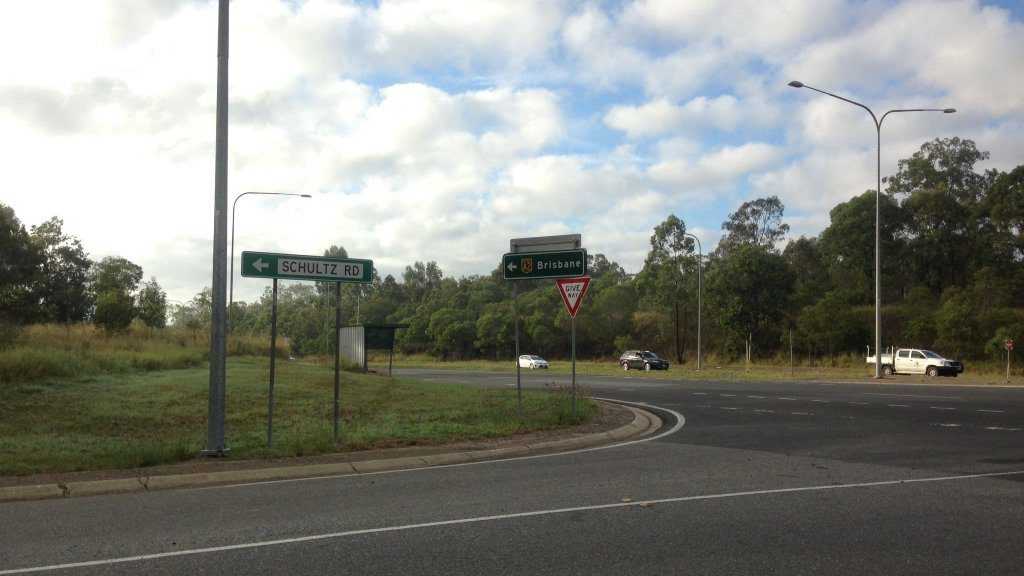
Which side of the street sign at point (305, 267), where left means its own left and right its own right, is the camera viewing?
front

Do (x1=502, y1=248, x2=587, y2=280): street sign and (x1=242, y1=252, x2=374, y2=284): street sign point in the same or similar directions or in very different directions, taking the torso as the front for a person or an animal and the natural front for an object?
same or similar directions

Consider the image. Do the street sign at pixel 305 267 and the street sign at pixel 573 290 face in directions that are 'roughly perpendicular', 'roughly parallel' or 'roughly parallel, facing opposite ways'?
roughly parallel

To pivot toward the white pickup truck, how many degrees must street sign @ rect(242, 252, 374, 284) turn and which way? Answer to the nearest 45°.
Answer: approximately 135° to its left

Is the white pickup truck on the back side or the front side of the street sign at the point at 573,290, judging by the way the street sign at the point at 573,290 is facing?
on the back side

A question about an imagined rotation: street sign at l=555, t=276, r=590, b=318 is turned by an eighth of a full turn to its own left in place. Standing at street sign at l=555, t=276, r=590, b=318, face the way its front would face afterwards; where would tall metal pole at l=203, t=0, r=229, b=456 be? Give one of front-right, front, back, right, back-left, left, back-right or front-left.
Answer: right

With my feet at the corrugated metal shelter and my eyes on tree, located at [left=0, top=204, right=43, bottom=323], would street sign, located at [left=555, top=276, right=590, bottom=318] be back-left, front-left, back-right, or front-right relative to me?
back-left

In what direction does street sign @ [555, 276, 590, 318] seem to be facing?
toward the camera

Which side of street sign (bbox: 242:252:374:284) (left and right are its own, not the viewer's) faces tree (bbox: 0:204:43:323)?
back

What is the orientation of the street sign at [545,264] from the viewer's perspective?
toward the camera

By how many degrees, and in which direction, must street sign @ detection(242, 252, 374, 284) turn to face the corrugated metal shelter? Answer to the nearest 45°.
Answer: approximately 180°

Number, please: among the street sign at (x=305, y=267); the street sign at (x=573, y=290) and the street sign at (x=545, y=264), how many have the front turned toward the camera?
3
